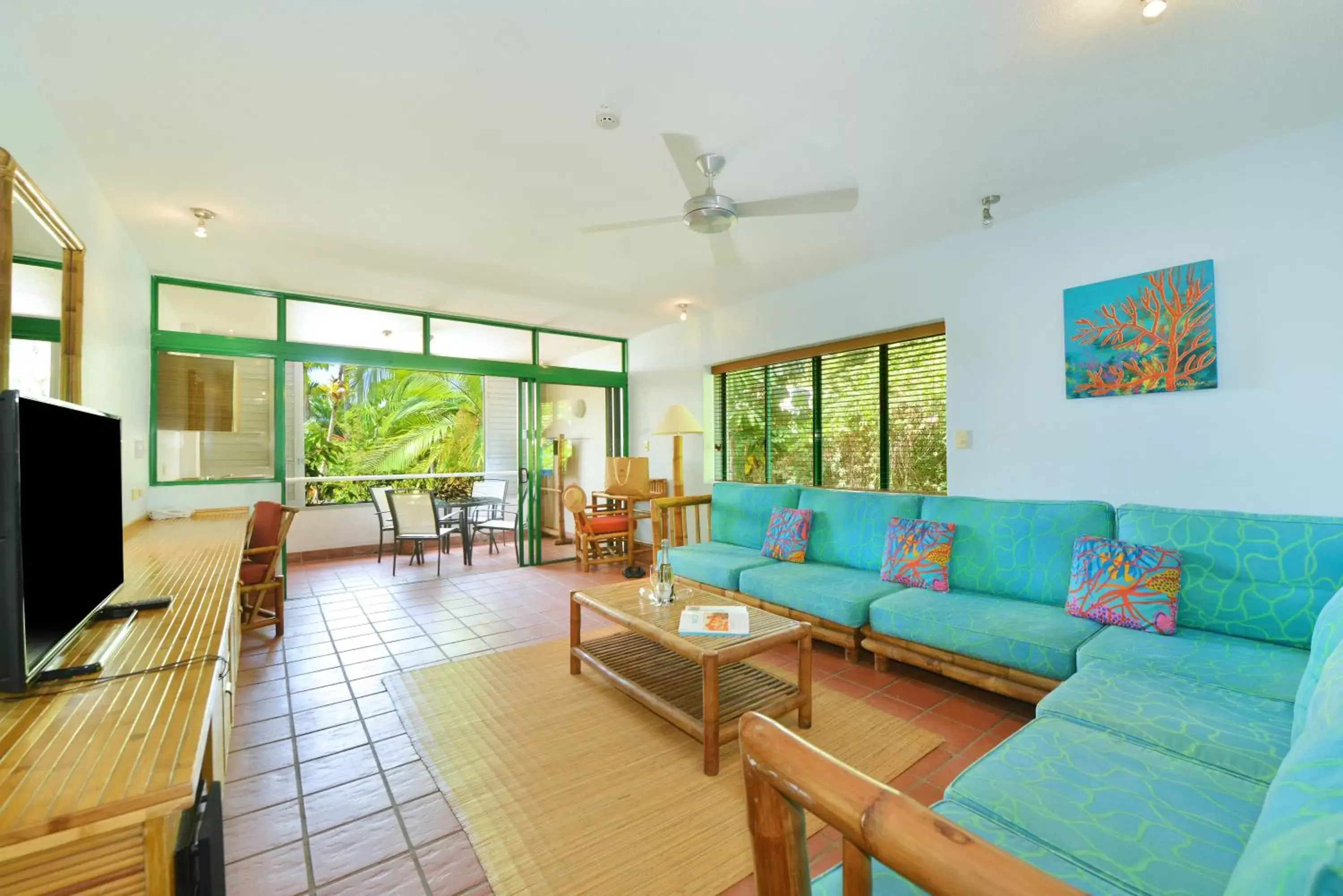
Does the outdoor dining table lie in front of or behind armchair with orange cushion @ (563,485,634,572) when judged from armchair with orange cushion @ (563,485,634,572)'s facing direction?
behind

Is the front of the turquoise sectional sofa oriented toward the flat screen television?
yes

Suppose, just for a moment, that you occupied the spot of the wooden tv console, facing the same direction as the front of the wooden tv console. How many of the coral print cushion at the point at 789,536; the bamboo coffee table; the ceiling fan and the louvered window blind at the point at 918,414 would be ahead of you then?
4

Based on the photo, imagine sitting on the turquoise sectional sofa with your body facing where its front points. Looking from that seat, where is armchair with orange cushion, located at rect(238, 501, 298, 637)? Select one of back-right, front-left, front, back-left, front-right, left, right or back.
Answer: front-right

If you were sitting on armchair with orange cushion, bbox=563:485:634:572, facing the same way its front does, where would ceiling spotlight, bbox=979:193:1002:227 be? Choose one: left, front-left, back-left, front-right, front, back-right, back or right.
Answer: front-right

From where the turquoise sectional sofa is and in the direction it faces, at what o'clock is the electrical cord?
The electrical cord is roughly at 12 o'clock from the turquoise sectional sofa.

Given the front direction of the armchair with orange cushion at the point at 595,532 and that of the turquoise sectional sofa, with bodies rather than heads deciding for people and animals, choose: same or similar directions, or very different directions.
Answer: very different directions

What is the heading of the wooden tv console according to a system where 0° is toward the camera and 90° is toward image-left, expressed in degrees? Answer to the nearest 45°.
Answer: approximately 270°

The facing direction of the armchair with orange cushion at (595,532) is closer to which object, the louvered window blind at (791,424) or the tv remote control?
the louvered window blind
